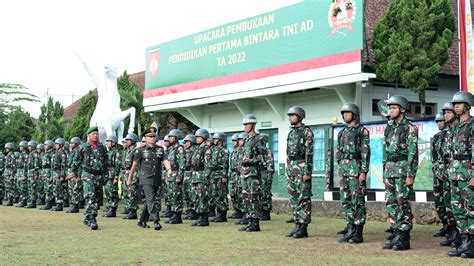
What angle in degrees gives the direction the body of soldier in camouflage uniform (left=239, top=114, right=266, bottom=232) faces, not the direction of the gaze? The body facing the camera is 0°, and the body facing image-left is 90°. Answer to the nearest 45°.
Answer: approximately 45°

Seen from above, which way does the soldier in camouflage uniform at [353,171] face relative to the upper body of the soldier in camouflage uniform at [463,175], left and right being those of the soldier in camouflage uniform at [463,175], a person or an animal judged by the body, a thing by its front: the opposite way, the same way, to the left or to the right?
the same way

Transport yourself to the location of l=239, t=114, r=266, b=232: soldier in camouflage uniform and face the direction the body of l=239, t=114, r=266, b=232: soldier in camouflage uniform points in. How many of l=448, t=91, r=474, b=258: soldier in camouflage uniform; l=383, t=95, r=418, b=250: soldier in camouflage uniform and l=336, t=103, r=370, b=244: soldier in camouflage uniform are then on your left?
3

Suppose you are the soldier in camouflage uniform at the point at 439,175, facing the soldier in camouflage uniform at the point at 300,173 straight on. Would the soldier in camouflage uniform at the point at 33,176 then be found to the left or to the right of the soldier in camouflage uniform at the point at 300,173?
right

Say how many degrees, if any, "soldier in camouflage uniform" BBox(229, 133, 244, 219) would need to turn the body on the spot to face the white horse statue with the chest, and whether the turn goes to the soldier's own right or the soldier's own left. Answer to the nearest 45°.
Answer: approximately 90° to the soldier's own right

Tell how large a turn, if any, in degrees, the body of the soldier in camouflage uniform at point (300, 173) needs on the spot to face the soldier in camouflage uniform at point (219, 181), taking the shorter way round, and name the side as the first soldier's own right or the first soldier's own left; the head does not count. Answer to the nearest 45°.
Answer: approximately 90° to the first soldier's own right

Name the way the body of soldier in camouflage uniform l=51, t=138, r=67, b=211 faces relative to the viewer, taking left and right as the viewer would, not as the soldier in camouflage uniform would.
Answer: facing the viewer and to the left of the viewer

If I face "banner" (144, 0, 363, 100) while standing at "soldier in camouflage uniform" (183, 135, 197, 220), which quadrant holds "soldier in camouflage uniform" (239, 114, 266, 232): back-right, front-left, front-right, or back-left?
back-right

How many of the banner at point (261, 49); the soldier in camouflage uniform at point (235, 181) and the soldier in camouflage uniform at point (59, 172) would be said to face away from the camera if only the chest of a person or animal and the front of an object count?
0

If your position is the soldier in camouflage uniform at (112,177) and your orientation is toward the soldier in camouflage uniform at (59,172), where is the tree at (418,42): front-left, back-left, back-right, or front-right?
back-right

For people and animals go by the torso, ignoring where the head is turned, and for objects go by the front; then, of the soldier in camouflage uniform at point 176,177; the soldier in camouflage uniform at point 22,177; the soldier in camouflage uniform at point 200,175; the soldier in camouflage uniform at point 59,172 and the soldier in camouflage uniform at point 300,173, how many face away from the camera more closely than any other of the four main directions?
0

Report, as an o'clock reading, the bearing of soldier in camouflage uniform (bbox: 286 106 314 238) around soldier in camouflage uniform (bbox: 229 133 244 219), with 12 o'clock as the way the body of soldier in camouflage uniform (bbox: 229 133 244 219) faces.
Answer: soldier in camouflage uniform (bbox: 286 106 314 238) is roughly at 10 o'clock from soldier in camouflage uniform (bbox: 229 133 244 219).

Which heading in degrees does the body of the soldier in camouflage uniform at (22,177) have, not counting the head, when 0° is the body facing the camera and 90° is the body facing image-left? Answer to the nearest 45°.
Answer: approximately 45°

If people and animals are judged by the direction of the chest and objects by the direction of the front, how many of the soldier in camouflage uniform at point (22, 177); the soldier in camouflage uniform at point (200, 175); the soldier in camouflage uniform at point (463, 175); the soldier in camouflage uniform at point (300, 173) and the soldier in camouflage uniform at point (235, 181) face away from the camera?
0
